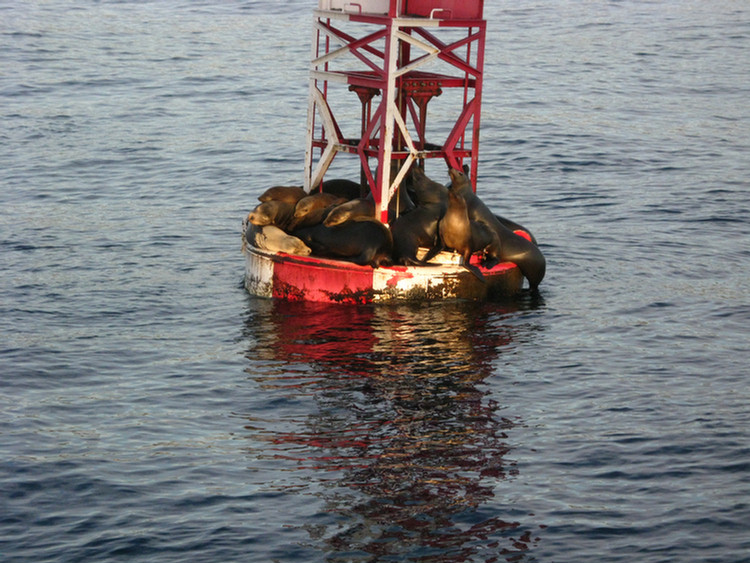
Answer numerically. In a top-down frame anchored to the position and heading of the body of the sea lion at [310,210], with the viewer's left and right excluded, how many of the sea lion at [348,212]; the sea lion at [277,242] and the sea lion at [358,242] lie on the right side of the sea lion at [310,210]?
0

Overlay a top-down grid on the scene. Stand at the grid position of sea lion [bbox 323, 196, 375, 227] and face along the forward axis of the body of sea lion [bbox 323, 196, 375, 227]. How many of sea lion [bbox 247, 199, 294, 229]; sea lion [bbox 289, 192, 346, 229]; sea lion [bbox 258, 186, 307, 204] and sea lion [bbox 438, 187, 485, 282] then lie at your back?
1

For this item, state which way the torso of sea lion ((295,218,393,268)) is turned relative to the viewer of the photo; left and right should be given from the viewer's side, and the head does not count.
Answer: facing to the left of the viewer

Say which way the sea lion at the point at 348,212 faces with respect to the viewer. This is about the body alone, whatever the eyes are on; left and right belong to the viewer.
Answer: facing to the left of the viewer

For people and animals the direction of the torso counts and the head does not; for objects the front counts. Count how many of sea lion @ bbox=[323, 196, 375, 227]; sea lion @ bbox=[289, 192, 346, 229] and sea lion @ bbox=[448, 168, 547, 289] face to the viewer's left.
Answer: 3

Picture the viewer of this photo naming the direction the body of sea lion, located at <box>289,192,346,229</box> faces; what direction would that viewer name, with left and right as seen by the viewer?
facing to the left of the viewer

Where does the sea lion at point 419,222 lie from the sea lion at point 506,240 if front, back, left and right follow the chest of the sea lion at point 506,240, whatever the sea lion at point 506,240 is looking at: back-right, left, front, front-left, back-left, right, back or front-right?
front

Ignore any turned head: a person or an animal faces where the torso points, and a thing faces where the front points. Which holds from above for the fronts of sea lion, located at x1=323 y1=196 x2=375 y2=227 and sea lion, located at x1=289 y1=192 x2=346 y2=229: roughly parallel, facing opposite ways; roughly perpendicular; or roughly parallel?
roughly parallel

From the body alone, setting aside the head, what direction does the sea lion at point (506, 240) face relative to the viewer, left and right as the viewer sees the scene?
facing to the left of the viewer

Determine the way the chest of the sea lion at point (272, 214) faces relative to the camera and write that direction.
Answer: to the viewer's left

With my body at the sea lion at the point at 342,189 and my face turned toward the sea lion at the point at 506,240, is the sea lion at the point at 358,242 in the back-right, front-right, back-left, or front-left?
front-right

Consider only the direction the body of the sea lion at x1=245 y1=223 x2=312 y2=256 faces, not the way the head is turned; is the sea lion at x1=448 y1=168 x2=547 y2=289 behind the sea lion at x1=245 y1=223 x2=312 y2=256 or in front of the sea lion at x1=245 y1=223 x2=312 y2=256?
in front
